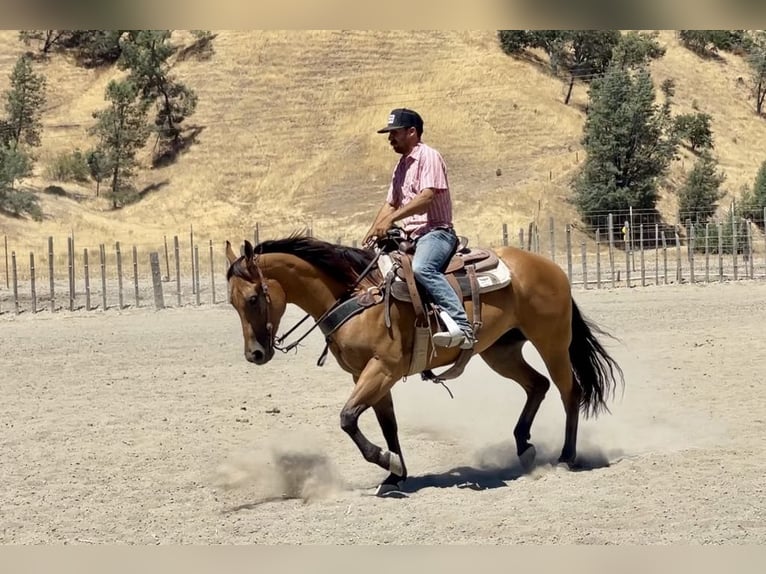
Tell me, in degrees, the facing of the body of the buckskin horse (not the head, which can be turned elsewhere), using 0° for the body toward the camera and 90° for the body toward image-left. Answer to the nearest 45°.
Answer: approximately 90°

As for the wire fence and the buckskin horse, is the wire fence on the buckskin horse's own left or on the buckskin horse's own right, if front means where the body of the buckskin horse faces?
on the buckskin horse's own right

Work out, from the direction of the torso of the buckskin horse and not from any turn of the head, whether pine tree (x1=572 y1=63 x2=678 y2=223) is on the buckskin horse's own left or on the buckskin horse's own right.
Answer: on the buckskin horse's own right

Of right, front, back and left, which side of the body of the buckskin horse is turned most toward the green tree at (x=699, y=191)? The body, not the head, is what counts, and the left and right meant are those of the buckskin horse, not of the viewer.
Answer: right

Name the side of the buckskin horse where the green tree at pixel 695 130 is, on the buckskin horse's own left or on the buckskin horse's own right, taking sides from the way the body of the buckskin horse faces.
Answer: on the buckskin horse's own right

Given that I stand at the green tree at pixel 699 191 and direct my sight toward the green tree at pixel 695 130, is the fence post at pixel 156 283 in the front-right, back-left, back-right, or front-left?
back-left
